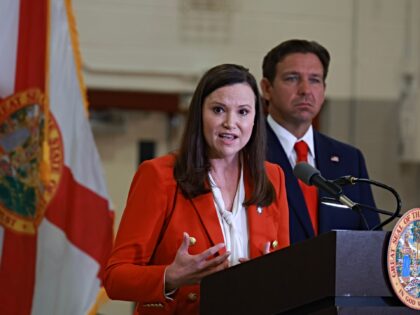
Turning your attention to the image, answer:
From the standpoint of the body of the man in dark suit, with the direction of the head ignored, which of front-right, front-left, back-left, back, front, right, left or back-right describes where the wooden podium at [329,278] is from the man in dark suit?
front-right

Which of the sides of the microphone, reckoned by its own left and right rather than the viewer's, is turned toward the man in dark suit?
right

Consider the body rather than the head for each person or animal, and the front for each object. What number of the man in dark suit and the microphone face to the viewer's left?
1

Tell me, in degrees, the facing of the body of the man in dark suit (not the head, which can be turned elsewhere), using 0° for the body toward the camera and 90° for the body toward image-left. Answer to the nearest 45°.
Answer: approximately 315°

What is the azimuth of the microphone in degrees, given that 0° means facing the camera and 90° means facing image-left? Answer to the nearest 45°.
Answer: approximately 90°

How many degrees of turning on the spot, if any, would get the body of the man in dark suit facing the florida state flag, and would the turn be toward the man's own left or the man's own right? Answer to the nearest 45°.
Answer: approximately 135° to the man's own right

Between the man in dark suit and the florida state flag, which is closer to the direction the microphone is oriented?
the florida state flag

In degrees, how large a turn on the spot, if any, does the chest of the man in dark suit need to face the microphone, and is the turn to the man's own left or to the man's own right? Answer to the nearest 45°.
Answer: approximately 45° to the man's own right

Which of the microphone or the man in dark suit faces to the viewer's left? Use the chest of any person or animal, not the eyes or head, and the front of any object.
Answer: the microphone

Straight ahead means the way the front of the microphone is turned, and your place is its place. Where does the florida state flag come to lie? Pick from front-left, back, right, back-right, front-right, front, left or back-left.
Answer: front-right

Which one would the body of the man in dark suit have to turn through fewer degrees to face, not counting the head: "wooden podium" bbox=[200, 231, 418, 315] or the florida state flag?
the wooden podium
